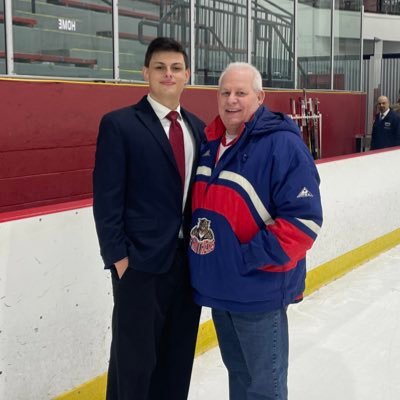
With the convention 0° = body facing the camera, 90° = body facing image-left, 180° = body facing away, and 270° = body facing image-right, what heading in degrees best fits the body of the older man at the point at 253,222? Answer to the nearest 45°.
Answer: approximately 45°

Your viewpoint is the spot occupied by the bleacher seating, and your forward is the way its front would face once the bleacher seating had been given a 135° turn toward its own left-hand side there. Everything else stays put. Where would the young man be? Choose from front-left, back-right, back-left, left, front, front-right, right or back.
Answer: back-right

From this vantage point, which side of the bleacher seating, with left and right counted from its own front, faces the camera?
front

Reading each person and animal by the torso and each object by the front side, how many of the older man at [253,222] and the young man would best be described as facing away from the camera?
0

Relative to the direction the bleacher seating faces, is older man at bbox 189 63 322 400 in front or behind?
in front

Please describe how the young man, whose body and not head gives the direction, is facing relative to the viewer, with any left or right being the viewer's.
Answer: facing the viewer and to the right of the viewer

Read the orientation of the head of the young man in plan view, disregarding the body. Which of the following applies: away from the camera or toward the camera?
toward the camera

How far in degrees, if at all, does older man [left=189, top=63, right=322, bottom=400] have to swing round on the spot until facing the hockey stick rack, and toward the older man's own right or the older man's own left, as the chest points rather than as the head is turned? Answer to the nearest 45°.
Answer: approximately 135° to the older man's own right

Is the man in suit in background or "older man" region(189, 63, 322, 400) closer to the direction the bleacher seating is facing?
the older man

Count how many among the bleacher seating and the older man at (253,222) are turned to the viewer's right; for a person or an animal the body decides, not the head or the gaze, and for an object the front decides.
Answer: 0
